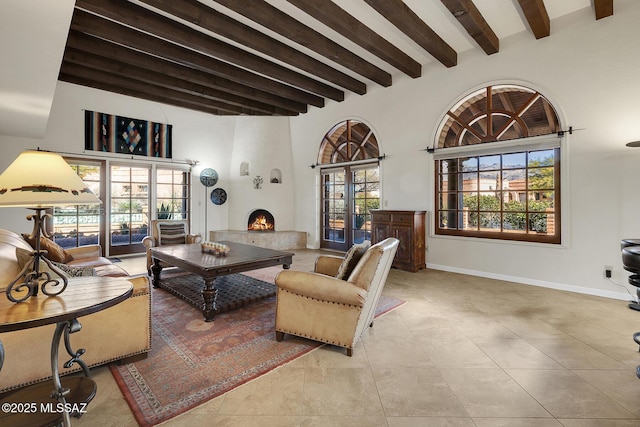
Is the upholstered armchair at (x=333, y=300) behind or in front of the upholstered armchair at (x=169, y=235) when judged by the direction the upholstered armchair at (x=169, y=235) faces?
in front

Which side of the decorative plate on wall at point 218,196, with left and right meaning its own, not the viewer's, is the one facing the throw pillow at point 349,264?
front

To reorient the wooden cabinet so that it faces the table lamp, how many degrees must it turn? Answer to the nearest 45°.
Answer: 0° — it already faces it

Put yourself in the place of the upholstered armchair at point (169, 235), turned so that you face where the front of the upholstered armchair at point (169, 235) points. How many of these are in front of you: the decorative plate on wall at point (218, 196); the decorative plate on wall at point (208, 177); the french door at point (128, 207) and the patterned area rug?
1

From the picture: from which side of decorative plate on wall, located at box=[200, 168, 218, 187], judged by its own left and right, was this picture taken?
front

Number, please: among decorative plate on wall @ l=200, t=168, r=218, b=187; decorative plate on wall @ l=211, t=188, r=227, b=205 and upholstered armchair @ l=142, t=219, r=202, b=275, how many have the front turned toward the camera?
3

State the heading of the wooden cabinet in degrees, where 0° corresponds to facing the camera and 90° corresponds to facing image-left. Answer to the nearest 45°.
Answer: approximately 45°

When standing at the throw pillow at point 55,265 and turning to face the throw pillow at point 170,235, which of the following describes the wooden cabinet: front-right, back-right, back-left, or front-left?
front-right

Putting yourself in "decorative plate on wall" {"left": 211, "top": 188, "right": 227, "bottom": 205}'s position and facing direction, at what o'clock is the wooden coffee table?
The wooden coffee table is roughly at 12 o'clock from the decorative plate on wall.

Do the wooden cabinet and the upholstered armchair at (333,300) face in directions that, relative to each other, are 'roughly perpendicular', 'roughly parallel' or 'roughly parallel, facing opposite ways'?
roughly perpendicular

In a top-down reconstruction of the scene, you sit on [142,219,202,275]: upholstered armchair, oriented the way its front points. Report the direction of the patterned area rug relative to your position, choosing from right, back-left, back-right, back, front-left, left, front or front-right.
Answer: front

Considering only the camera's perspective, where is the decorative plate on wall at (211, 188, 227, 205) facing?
facing the viewer

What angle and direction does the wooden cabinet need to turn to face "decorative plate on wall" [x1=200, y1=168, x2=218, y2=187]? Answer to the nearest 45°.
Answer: approximately 45° to its right

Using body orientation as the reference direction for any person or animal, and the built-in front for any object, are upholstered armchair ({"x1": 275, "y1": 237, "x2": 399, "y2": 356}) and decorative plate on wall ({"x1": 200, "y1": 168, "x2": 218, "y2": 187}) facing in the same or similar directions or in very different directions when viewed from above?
very different directions

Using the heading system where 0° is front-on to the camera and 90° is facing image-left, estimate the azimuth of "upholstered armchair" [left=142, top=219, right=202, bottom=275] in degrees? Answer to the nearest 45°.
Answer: approximately 0°

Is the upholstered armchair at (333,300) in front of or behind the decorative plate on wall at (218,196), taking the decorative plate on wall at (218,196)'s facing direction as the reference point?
in front

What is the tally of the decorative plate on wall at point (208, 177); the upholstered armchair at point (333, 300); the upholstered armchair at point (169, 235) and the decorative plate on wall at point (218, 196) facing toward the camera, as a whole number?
3
